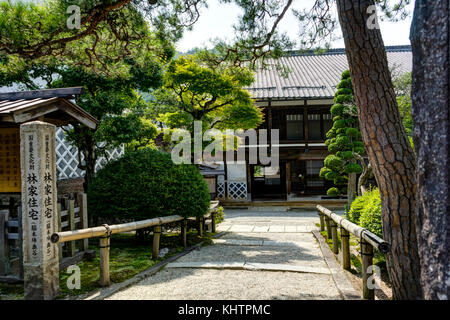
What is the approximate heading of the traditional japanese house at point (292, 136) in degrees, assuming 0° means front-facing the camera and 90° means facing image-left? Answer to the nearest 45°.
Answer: approximately 0°

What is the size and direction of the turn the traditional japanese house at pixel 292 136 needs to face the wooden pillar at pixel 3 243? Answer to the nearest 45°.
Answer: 0° — it already faces it

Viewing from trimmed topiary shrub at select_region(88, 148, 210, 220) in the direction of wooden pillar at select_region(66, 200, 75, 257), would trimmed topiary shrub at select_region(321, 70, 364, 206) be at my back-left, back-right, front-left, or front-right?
back-left

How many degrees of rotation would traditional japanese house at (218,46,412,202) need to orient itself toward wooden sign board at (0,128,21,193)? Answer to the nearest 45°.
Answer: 0° — it already faces it
